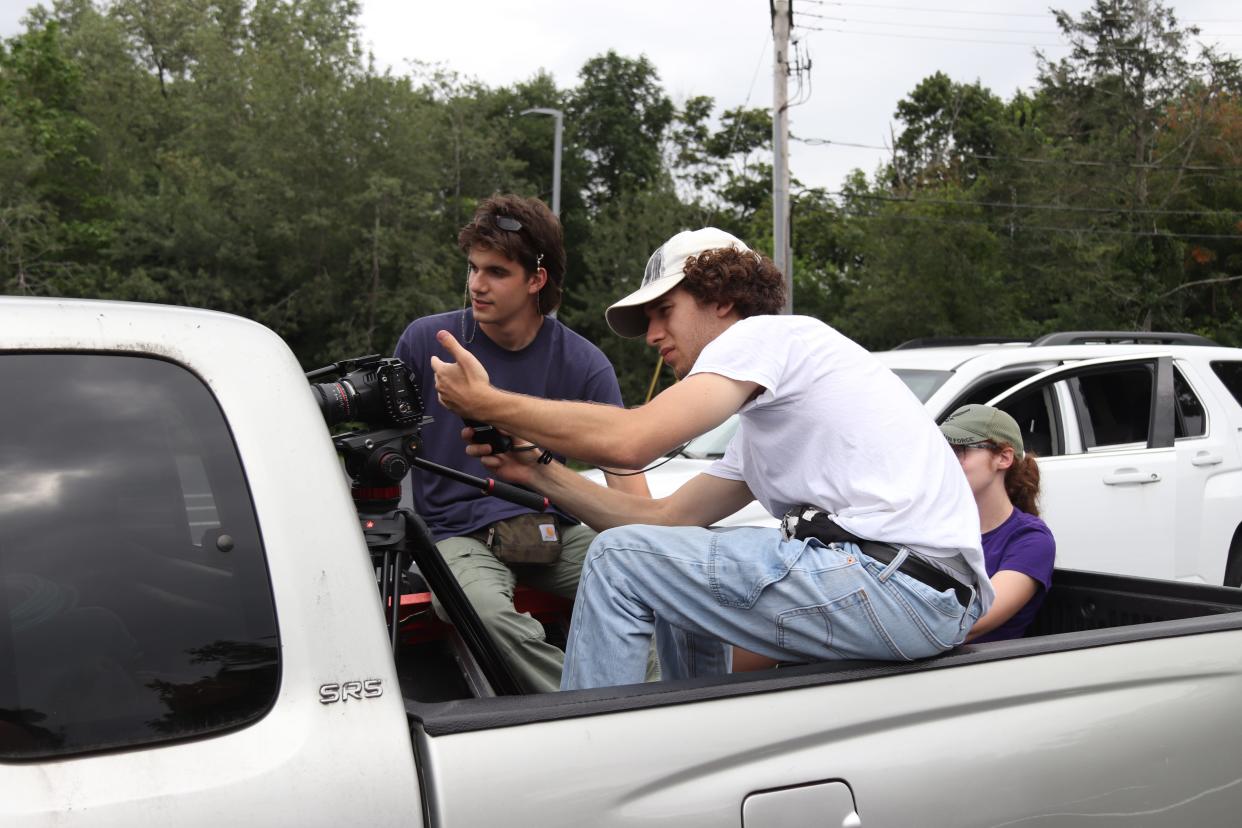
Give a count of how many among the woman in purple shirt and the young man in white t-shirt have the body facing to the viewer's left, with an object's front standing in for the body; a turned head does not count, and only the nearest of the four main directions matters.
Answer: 2

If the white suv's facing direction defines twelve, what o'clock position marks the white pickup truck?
The white pickup truck is roughly at 11 o'clock from the white suv.

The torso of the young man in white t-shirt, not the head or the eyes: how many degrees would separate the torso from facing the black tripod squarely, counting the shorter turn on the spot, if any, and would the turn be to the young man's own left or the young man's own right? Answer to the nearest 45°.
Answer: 0° — they already face it

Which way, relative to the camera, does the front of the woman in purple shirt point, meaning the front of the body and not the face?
to the viewer's left

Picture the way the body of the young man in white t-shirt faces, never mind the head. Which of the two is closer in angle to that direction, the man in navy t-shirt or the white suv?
the man in navy t-shirt

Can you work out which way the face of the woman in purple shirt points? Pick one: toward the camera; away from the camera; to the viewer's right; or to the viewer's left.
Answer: to the viewer's left

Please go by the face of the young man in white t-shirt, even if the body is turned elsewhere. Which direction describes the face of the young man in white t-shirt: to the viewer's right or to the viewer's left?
to the viewer's left

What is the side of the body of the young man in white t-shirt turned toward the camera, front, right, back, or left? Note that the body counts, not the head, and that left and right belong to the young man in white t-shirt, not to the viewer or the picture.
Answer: left
